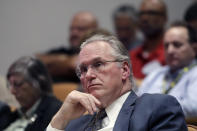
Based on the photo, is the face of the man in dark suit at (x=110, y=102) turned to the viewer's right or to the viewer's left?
to the viewer's left

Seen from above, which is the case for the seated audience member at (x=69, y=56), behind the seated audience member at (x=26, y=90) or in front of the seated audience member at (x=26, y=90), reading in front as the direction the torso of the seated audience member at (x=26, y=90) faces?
behind

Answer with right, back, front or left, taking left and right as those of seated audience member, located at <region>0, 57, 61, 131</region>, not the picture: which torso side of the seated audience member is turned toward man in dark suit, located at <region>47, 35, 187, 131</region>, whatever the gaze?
left

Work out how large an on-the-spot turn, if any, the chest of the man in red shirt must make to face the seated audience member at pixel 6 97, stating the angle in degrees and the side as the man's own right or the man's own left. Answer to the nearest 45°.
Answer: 0° — they already face them

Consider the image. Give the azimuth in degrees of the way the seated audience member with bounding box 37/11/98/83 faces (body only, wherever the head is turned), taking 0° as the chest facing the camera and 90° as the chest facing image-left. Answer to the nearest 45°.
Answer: approximately 45°

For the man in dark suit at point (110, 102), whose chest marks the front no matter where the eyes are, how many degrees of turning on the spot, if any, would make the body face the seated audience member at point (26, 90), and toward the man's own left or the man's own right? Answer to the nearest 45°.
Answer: approximately 90° to the man's own right

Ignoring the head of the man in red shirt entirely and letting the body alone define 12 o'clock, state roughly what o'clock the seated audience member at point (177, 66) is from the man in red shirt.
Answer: The seated audience member is roughly at 10 o'clock from the man in red shirt.
